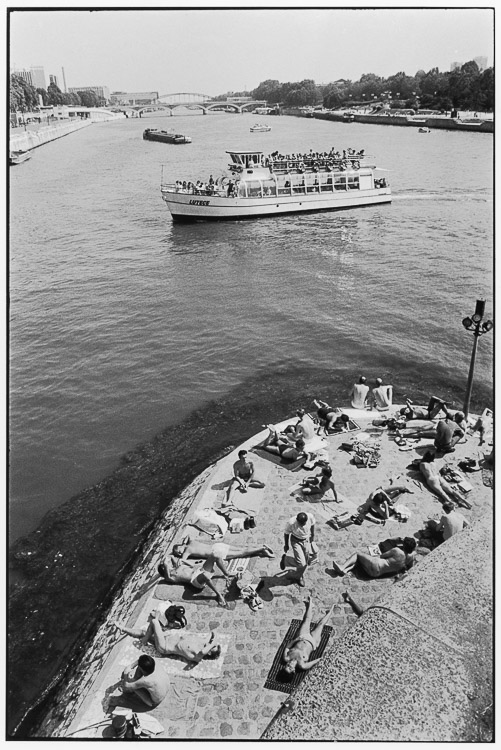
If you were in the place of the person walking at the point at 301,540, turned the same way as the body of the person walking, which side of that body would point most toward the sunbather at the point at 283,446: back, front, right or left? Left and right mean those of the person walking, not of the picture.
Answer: back

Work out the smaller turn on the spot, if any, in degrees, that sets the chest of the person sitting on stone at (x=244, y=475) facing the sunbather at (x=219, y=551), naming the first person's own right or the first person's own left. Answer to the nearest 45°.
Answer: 0° — they already face them

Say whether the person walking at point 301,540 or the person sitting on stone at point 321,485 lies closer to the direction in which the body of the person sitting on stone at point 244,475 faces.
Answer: the person walking

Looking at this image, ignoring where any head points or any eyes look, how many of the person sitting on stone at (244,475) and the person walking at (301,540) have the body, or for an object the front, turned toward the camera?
2

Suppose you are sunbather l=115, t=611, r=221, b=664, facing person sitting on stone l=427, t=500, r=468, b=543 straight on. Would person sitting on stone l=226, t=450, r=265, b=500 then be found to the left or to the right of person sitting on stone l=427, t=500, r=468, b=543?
left

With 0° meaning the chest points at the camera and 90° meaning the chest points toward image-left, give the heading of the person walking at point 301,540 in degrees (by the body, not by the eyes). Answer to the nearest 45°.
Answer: approximately 0°
